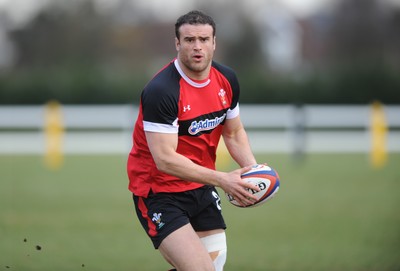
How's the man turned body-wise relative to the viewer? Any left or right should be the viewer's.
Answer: facing the viewer and to the right of the viewer

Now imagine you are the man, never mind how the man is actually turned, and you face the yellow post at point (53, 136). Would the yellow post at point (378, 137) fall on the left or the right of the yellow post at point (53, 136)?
right

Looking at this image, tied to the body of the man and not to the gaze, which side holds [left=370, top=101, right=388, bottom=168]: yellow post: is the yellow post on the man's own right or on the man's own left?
on the man's own left

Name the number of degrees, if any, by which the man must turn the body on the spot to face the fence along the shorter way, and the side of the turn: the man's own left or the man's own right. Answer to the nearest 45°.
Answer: approximately 135° to the man's own left
